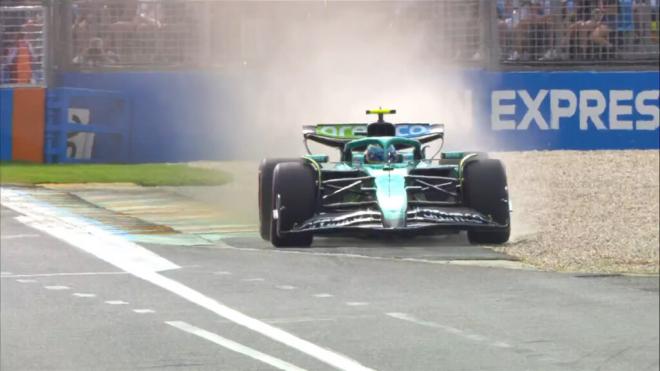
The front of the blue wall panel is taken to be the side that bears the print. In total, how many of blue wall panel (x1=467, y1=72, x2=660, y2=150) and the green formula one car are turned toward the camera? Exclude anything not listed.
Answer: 2

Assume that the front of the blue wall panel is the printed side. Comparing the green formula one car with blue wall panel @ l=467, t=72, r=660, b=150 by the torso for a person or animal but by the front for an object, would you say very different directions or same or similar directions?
same or similar directions

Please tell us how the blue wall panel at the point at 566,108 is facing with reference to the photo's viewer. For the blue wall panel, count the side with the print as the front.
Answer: facing the viewer

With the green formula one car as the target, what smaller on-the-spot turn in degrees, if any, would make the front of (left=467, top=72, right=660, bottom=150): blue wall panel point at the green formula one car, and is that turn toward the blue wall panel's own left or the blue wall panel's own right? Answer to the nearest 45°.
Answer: approximately 45° to the blue wall panel's own right

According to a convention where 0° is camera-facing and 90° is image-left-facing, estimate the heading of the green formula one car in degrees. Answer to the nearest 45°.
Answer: approximately 0°

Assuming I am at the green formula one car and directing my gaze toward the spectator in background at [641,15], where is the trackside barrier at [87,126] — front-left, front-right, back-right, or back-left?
front-left

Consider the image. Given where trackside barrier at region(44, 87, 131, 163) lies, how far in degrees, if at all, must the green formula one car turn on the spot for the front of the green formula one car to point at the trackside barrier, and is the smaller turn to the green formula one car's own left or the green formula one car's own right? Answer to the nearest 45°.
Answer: approximately 135° to the green formula one car's own right

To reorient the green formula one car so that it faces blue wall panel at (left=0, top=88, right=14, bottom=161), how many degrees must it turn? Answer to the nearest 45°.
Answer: approximately 135° to its right

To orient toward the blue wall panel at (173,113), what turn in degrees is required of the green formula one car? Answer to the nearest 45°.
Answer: approximately 135° to its right

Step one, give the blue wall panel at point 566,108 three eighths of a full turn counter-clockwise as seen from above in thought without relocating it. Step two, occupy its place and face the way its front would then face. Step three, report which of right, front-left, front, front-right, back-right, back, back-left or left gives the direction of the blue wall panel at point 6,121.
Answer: back-left

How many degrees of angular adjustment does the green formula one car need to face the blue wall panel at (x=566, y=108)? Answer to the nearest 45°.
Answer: approximately 135° to its left

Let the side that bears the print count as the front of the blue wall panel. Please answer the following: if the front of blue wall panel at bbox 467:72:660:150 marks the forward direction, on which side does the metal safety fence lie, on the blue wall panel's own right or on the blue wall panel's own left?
on the blue wall panel's own right
